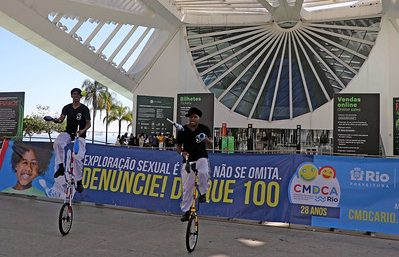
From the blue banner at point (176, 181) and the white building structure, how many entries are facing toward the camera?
2

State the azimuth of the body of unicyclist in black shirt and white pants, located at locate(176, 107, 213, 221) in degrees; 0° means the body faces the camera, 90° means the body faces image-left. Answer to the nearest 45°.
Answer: approximately 0°

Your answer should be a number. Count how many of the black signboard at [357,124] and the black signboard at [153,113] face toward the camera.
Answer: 2

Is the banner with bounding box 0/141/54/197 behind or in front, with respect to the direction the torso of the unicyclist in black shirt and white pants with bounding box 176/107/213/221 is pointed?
behind

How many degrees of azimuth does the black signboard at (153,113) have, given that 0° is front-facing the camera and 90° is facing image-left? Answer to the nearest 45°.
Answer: approximately 0°

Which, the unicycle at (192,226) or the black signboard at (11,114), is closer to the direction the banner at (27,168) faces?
the unicycle

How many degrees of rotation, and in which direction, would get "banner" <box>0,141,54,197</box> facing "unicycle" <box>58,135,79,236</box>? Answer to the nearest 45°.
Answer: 0° — it already faces it

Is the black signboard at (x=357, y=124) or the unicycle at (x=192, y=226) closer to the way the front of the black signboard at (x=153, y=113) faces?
the unicycle

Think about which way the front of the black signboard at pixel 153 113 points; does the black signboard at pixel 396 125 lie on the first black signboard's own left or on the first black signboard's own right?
on the first black signboard's own left
